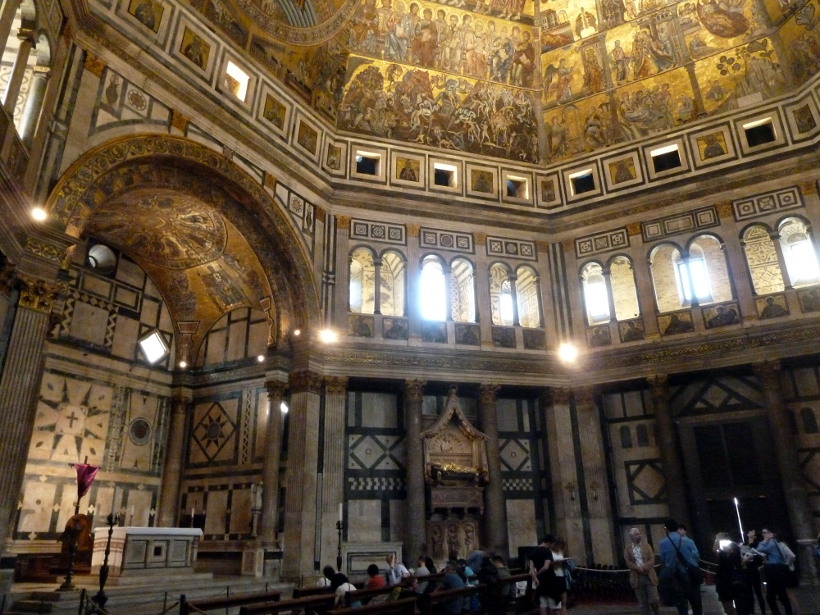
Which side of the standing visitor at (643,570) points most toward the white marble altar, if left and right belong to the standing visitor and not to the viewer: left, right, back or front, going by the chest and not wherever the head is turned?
right

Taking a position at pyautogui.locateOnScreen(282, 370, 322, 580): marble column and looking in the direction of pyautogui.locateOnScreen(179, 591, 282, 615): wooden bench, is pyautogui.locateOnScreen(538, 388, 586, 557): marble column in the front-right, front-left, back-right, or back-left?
back-left

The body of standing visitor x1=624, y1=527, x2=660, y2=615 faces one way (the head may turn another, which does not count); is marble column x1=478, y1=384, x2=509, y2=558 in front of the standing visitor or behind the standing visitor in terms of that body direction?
behind

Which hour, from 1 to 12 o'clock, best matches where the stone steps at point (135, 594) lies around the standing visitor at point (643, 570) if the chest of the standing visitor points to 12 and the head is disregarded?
The stone steps is roughly at 3 o'clock from the standing visitor.

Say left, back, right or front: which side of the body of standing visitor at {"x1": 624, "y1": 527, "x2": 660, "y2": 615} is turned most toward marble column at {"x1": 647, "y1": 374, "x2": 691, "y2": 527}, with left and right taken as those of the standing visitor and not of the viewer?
back

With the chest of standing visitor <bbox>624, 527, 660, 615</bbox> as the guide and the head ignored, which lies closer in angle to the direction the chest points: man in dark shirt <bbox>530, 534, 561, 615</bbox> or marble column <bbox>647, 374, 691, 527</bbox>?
the man in dark shirt

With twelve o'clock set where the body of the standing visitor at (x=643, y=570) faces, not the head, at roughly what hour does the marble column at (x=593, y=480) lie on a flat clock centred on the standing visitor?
The marble column is roughly at 6 o'clock from the standing visitor.

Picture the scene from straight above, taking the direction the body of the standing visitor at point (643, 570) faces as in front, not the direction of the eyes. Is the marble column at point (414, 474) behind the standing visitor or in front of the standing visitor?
behind

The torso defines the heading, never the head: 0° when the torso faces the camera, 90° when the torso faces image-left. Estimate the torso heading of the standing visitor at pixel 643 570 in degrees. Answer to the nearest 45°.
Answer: approximately 0°

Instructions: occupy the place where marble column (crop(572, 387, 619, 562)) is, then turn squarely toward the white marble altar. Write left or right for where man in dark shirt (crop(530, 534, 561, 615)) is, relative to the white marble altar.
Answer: left

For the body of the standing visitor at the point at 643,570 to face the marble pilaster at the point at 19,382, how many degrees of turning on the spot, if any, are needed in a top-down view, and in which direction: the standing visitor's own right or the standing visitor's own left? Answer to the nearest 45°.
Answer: approximately 90° to the standing visitor's own right

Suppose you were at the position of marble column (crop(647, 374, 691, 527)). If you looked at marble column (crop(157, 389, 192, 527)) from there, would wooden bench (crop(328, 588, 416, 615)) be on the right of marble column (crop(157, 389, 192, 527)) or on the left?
left
